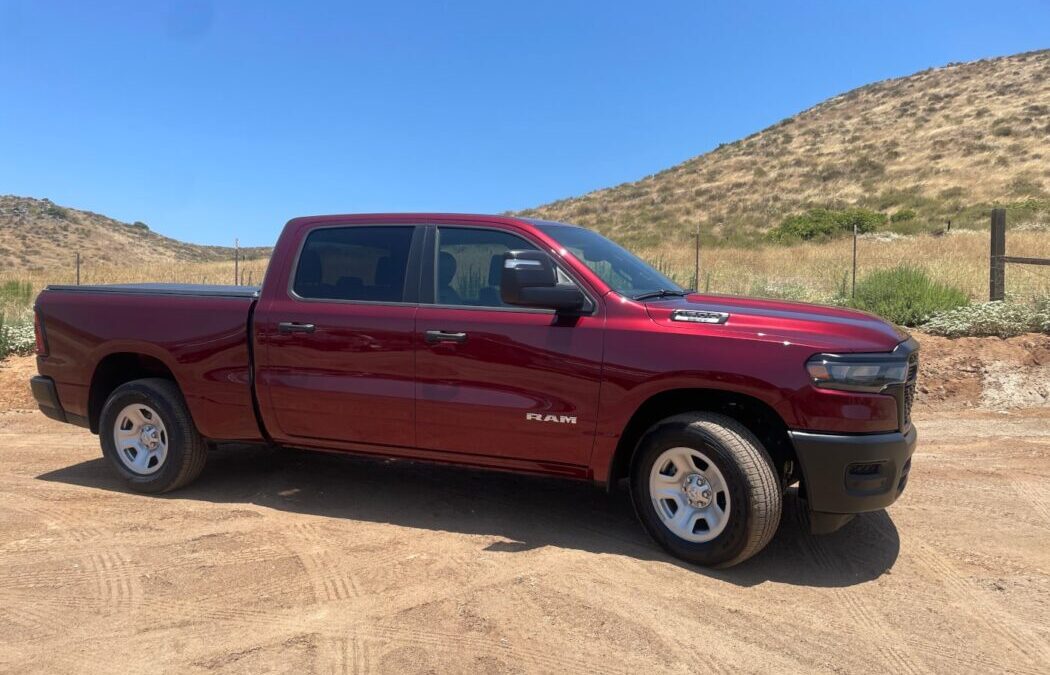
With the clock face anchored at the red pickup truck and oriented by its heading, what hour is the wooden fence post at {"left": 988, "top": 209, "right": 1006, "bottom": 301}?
The wooden fence post is roughly at 9 o'clock from the red pickup truck.

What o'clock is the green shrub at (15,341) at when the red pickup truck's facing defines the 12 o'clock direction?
The green shrub is roughly at 6 o'clock from the red pickup truck.

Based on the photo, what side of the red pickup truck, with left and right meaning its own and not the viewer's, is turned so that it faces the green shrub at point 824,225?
left

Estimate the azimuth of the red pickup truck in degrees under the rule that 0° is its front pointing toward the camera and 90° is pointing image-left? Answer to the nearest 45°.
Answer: approximately 315°

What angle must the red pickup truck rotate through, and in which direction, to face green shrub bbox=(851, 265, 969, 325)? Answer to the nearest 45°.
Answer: approximately 90° to its left

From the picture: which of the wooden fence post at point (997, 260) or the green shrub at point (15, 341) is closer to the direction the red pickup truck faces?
the wooden fence post

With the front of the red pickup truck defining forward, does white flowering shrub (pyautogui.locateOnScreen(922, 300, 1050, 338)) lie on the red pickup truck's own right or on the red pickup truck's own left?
on the red pickup truck's own left
